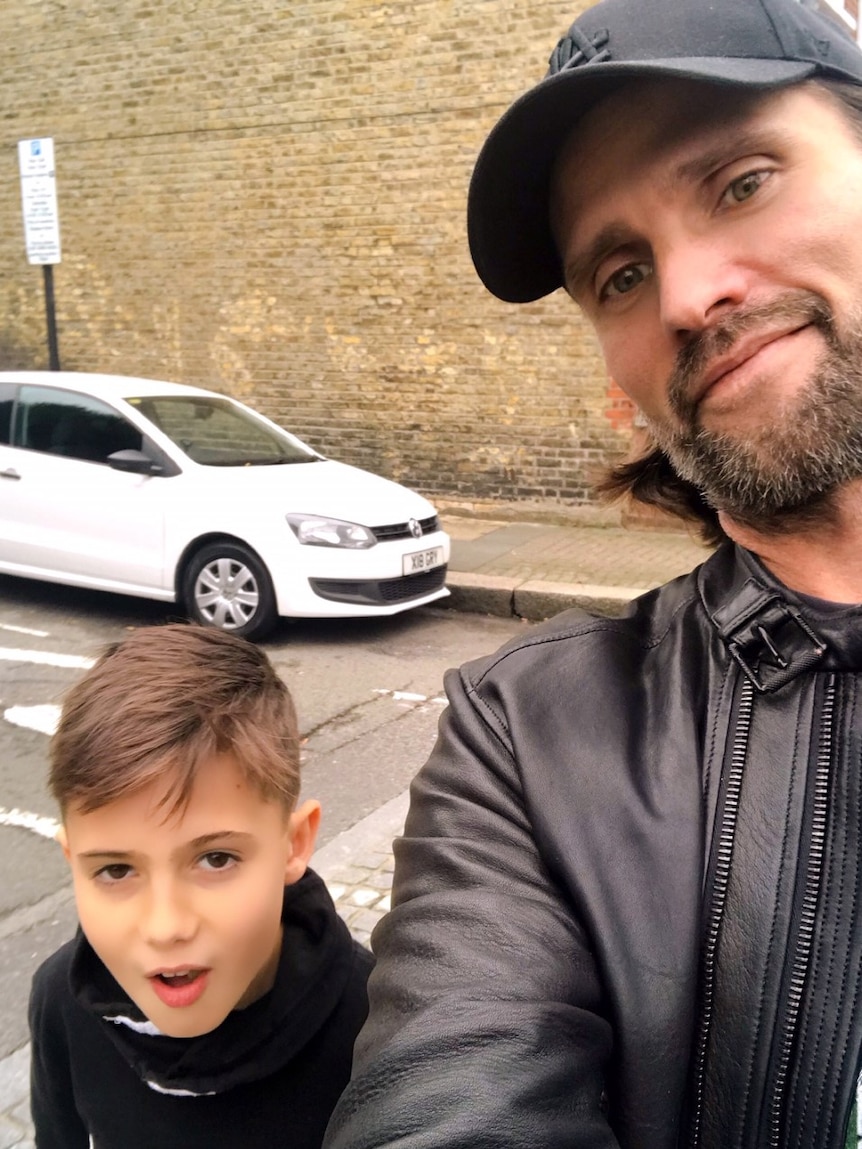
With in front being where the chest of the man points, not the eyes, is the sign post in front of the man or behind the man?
behind

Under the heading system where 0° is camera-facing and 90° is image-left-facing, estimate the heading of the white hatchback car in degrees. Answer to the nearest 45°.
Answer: approximately 315°

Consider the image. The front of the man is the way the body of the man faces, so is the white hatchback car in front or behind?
behind

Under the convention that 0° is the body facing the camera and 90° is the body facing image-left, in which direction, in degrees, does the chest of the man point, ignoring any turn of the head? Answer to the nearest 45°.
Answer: approximately 0°

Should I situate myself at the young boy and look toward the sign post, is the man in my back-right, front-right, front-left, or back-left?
back-right

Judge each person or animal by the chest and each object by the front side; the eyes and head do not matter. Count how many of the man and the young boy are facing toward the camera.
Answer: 2

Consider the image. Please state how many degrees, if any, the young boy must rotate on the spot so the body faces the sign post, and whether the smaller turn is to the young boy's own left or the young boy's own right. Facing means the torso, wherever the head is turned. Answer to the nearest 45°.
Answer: approximately 180°

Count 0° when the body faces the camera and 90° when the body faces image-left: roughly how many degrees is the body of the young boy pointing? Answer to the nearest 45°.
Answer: approximately 0°

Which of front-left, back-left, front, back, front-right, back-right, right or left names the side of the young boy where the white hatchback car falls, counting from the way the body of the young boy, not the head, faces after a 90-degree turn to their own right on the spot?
right
